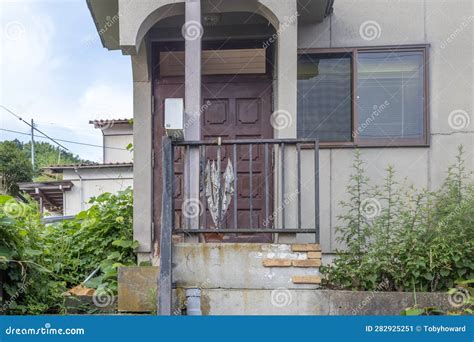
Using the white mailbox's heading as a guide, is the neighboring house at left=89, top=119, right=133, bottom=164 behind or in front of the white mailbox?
behind

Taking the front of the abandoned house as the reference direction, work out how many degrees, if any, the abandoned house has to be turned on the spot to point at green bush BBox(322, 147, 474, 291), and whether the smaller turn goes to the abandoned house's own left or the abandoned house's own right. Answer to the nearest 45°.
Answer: approximately 45° to the abandoned house's own left

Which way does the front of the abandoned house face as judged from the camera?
facing the viewer

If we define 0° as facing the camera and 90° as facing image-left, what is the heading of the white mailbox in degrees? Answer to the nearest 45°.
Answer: approximately 0°
